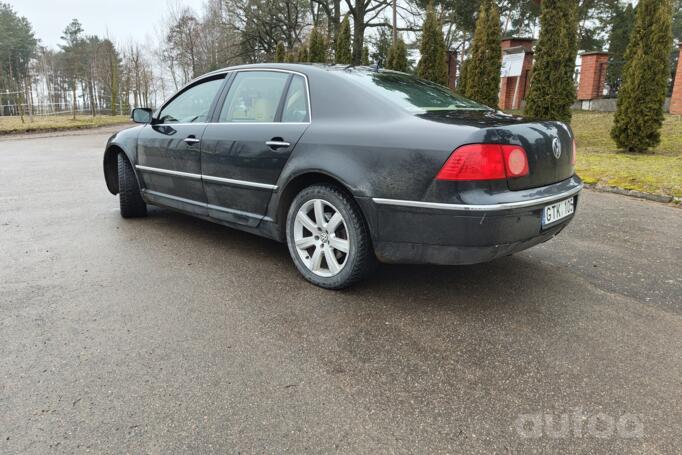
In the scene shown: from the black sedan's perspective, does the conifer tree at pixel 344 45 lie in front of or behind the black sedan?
in front

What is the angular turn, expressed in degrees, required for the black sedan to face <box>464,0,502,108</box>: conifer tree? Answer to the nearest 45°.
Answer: approximately 45° to its right

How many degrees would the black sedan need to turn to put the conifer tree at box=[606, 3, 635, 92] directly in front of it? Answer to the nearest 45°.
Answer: approximately 90° to its right

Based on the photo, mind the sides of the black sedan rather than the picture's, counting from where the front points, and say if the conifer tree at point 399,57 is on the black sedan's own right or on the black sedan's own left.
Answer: on the black sedan's own right

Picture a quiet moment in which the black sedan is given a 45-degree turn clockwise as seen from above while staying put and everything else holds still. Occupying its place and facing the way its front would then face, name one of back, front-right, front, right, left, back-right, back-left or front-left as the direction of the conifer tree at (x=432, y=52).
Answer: front

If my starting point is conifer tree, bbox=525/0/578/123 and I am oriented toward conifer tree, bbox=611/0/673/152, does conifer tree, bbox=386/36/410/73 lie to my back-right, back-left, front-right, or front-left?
back-left

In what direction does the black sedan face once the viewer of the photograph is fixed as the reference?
facing away from the viewer and to the left of the viewer
